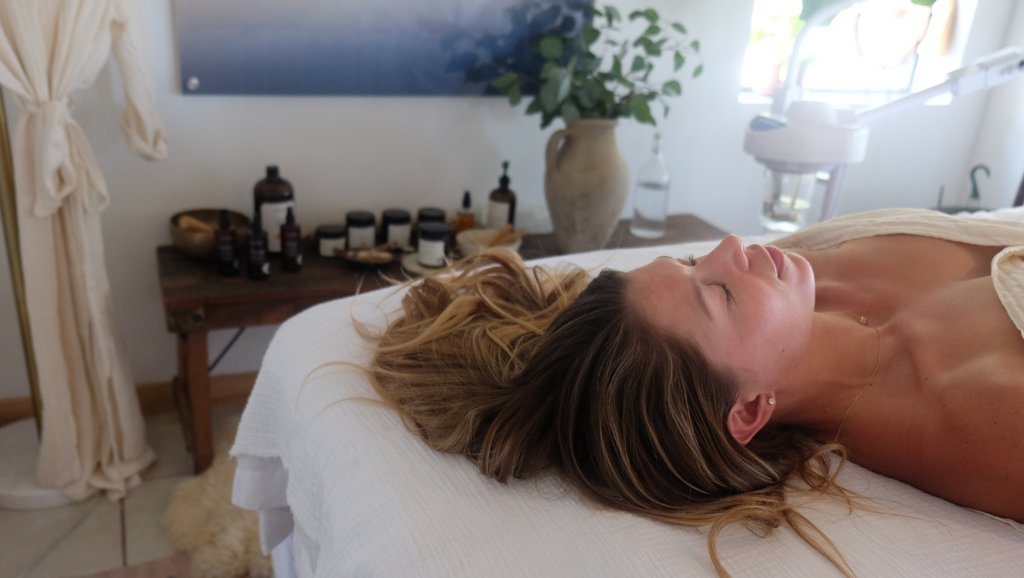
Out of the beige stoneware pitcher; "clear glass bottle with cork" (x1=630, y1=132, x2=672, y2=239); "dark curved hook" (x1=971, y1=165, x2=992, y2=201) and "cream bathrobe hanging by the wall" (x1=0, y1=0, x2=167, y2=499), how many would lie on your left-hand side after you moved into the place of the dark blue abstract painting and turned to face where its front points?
3

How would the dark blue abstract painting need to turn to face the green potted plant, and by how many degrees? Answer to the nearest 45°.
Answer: approximately 90° to its left

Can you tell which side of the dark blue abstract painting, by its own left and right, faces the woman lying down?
front

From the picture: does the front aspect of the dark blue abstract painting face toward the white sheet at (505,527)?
yes

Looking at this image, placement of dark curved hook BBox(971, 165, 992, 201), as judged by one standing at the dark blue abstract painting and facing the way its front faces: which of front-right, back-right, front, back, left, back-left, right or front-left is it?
left

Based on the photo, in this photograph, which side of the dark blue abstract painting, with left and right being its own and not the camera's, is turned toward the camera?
front

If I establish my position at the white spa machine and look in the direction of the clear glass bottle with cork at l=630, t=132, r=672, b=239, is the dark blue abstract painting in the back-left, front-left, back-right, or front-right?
front-left

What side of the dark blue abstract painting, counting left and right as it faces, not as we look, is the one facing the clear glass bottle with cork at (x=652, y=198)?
left
